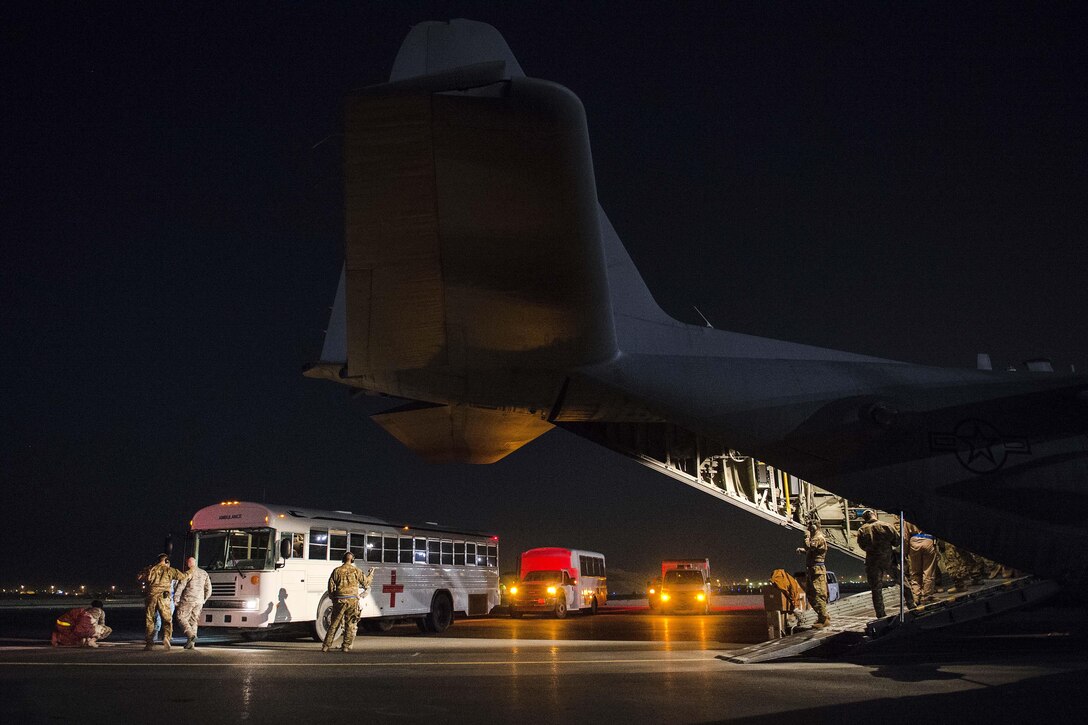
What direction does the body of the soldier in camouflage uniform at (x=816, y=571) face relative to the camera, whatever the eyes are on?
to the viewer's left

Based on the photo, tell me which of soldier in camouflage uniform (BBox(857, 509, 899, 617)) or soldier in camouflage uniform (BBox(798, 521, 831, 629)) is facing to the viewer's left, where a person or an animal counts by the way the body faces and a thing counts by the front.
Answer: soldier in camouflage uniform (BBox(798, 521, 831, 629))

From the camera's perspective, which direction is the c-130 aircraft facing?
to the viewer's right

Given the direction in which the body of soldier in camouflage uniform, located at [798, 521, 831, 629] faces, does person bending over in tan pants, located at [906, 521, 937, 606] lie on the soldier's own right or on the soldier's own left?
on the soldier's own right

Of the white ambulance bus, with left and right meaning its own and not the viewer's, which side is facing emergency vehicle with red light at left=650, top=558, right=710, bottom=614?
back

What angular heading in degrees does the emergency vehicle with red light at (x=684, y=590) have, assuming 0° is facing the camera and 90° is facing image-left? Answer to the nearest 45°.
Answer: approximately 0°

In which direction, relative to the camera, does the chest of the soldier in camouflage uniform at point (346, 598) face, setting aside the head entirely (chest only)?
away from the camera

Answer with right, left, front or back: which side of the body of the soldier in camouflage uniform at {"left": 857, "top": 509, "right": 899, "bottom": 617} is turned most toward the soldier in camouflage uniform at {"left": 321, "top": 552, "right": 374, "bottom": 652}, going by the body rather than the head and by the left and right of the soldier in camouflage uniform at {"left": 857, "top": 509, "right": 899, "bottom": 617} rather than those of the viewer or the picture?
left

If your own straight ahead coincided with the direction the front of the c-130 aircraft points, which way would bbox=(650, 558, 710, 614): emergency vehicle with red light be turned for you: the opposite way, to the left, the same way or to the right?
to the right

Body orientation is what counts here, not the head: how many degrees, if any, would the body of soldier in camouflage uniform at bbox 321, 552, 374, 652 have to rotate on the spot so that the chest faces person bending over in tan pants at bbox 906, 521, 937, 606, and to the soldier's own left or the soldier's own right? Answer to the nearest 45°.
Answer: approximately 90° to the soldier's own right

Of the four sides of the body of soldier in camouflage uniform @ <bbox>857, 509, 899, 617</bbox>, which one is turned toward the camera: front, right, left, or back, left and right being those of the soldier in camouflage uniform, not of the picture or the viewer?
back
